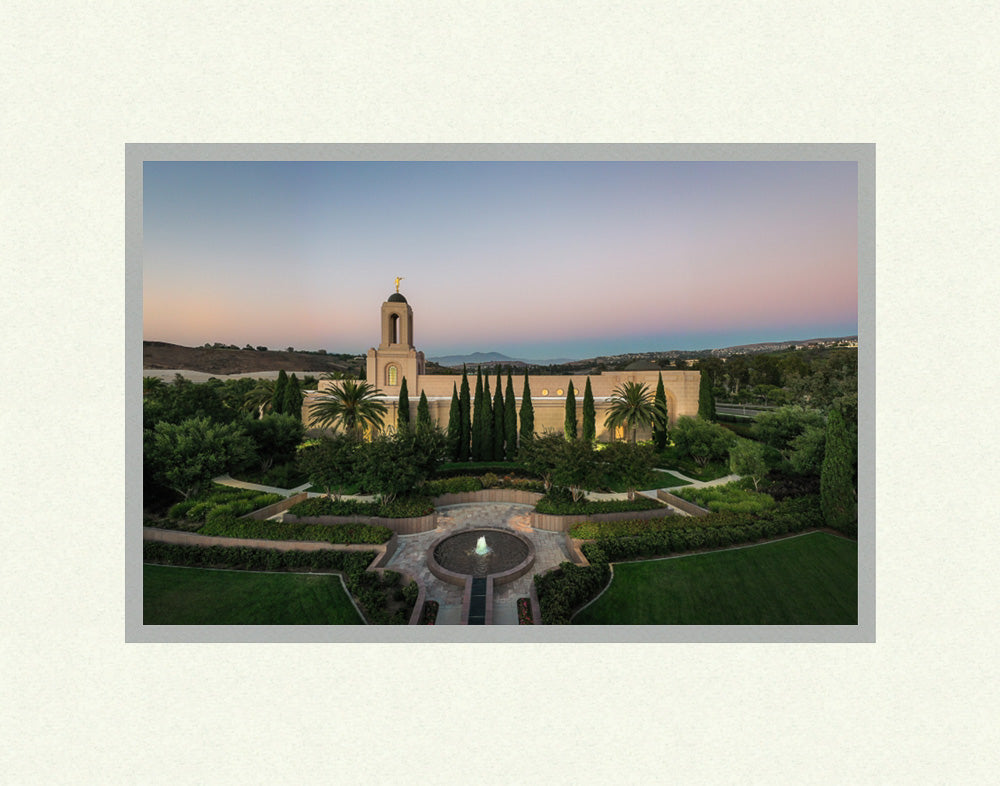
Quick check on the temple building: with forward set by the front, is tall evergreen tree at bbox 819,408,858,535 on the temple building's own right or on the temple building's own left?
on the temple building's own left

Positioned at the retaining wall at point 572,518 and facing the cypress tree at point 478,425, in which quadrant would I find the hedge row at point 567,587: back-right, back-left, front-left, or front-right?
back-left
